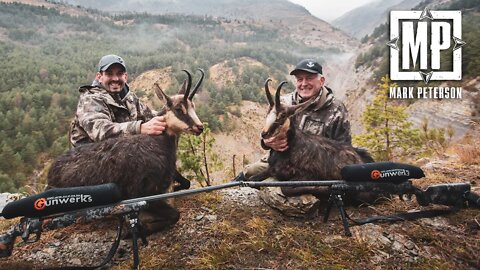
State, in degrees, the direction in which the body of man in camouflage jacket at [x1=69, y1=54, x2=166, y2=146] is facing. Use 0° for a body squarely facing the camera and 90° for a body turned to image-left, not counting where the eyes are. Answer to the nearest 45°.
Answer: approximately 315°

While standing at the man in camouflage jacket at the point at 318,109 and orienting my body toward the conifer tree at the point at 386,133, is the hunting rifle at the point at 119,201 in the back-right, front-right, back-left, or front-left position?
back-left

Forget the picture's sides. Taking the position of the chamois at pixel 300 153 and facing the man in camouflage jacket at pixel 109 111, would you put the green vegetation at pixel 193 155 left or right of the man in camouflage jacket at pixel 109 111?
right

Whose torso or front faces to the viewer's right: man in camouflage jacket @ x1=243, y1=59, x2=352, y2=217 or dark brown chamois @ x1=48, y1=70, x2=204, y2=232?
the dark brown chamois

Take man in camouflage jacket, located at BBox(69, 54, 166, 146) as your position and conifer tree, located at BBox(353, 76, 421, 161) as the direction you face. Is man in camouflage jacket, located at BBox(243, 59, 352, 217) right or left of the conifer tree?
right

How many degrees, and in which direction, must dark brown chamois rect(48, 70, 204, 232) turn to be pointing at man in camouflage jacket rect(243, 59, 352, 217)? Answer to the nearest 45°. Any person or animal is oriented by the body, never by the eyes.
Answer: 0° — it already faces them

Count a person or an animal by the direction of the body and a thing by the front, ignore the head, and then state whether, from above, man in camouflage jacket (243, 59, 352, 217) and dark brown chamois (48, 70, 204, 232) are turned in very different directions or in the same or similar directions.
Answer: very different directions

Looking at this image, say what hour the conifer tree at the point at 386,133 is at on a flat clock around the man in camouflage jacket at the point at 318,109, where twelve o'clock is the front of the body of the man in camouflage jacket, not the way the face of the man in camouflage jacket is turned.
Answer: The conifer tree is roughly at 5 o'clock from the man in camouflage jacket.

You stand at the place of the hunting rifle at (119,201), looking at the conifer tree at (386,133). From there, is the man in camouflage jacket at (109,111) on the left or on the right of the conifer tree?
left

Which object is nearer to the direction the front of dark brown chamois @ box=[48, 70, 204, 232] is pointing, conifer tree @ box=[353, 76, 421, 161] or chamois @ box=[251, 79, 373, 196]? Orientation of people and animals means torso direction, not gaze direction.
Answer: the chamois

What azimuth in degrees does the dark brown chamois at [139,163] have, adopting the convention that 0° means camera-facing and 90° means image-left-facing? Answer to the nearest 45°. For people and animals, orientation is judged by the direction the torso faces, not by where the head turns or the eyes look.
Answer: approximately 270°

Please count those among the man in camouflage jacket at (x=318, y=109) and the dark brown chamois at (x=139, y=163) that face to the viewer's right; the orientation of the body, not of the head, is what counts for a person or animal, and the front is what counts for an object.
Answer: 1
